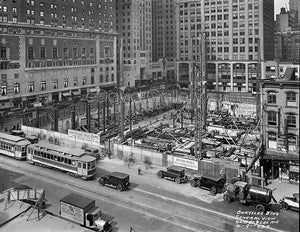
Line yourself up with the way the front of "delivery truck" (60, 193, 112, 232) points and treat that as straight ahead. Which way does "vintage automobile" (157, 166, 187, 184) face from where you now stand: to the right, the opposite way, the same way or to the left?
the opposite way

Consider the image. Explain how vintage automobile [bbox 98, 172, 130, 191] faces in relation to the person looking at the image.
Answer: facing away from the viewer and to the left of the viewer

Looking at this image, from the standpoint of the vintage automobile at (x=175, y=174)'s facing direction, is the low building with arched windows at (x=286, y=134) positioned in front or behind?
behind

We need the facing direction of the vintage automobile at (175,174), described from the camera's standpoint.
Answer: facing away from the viewer and to the left of the viewer

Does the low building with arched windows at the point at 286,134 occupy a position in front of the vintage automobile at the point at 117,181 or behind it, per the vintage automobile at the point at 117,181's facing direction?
behind

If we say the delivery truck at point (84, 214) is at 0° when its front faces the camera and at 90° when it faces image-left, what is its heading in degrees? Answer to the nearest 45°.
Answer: approximately 315°
